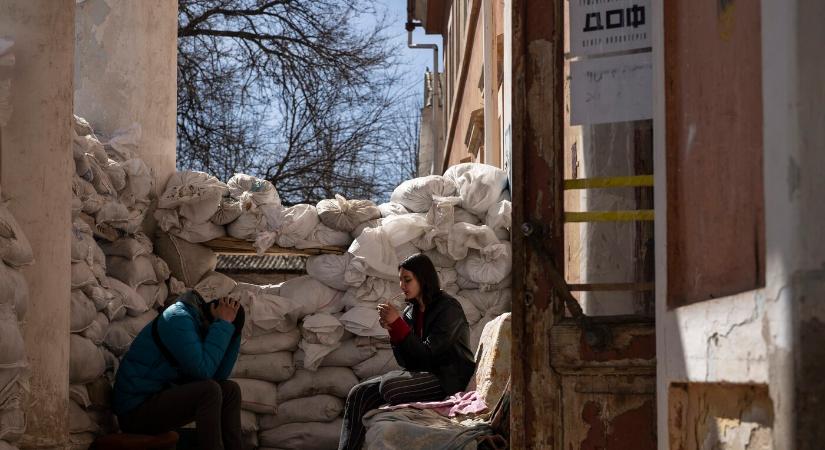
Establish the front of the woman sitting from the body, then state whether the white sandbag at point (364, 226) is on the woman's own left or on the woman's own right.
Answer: on the woman's own right

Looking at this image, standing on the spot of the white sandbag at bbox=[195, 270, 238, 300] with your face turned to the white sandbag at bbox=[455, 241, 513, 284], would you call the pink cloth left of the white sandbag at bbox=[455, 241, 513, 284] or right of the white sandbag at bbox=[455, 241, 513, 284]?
right

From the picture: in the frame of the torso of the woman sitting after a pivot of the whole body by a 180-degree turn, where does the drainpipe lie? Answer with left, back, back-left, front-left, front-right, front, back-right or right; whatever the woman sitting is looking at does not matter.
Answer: left

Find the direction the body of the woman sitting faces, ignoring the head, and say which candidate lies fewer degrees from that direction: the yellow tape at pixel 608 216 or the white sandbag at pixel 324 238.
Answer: the white sandbag

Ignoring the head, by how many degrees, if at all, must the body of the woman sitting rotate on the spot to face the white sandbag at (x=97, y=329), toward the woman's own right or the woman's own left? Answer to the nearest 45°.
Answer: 0° — they already face it

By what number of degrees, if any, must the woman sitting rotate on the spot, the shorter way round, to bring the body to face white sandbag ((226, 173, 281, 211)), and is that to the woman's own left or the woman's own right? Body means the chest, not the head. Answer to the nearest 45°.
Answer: approximately 45° to the woman's own right

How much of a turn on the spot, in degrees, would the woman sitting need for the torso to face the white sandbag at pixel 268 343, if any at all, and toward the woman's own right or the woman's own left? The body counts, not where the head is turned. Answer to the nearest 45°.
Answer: approximately 45° to the woman's own right

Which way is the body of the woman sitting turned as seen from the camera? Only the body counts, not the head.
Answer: to the viewer's left

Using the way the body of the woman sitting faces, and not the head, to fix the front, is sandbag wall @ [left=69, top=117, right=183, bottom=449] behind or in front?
in front

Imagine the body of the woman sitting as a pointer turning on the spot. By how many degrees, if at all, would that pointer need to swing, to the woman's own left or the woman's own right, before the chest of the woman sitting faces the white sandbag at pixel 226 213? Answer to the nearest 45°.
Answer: approximately 45° to the woman's own right
